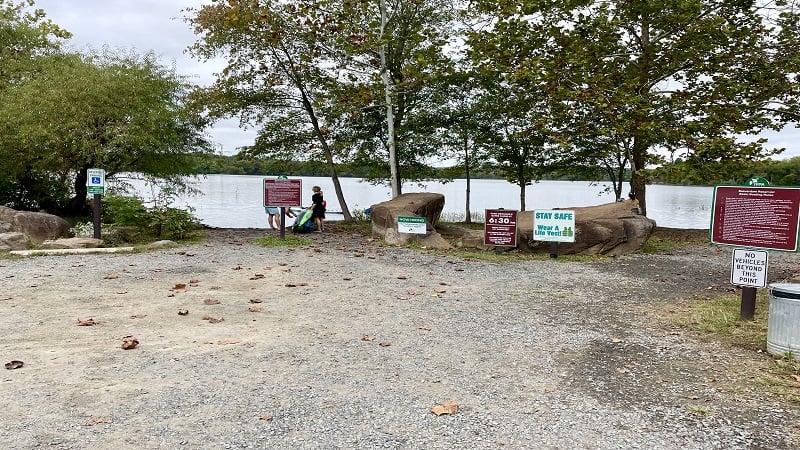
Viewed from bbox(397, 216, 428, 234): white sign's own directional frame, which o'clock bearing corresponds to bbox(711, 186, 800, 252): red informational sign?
The red informational sign is roughly at 11 o'clock from the white sign.

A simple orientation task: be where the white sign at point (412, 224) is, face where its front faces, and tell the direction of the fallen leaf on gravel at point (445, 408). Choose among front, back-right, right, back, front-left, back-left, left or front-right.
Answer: front

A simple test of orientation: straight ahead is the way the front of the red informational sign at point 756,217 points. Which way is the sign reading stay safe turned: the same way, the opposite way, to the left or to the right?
the same way

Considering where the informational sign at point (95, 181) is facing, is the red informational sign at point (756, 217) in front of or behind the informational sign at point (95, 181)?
in front

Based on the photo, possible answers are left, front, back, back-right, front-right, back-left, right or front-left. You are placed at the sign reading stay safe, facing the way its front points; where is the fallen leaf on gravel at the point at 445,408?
front

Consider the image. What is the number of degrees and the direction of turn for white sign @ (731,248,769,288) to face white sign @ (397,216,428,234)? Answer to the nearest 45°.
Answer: approximately 135° to its right

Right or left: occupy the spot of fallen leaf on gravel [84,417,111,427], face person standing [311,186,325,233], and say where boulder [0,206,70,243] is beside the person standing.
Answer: left

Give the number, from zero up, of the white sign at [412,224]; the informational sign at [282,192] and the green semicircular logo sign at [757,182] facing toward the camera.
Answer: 3

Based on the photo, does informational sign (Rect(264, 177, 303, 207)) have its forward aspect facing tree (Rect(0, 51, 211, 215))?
no

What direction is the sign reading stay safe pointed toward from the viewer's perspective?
toward the camera

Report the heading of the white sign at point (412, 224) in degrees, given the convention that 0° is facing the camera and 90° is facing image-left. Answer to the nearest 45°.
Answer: approximately 0°

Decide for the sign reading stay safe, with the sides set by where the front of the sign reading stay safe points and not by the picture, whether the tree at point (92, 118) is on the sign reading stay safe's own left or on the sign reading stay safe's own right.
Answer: on the sign reading stay safe's own right

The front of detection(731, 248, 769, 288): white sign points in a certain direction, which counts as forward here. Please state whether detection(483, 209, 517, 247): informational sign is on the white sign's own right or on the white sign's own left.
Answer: on the white sign's own right

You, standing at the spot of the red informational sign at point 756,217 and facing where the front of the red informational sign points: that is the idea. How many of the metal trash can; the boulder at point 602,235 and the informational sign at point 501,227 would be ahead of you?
1

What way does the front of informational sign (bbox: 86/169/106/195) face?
toward the camera

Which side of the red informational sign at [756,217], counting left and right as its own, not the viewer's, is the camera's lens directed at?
front

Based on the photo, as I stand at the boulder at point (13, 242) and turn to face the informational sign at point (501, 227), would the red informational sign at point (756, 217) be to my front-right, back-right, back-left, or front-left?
front-right
